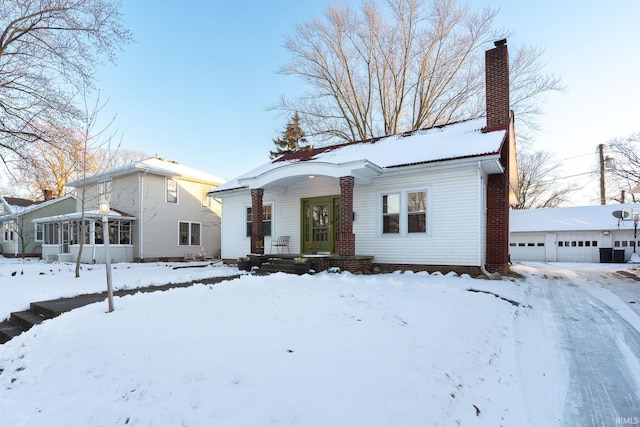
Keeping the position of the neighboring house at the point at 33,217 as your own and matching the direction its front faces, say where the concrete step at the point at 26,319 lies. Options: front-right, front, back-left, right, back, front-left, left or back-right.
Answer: front-left

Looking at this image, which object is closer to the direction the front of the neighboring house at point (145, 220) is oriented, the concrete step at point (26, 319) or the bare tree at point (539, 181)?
the concrete step

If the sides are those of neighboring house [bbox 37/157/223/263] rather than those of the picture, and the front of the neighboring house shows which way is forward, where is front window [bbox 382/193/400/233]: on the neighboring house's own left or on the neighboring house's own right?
on the neighboring house's own left

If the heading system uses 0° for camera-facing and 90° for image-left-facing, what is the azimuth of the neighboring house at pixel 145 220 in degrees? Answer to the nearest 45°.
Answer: approximately 45°

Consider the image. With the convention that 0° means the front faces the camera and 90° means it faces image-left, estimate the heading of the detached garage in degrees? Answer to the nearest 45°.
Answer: approximately 0°

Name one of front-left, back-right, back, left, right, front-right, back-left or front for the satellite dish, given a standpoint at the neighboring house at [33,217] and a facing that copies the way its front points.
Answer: left

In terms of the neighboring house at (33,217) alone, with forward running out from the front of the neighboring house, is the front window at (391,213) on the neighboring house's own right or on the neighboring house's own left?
on the neighboring house's own left

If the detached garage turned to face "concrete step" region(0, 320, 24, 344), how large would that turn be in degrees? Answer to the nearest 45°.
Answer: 0° — it already faces it
